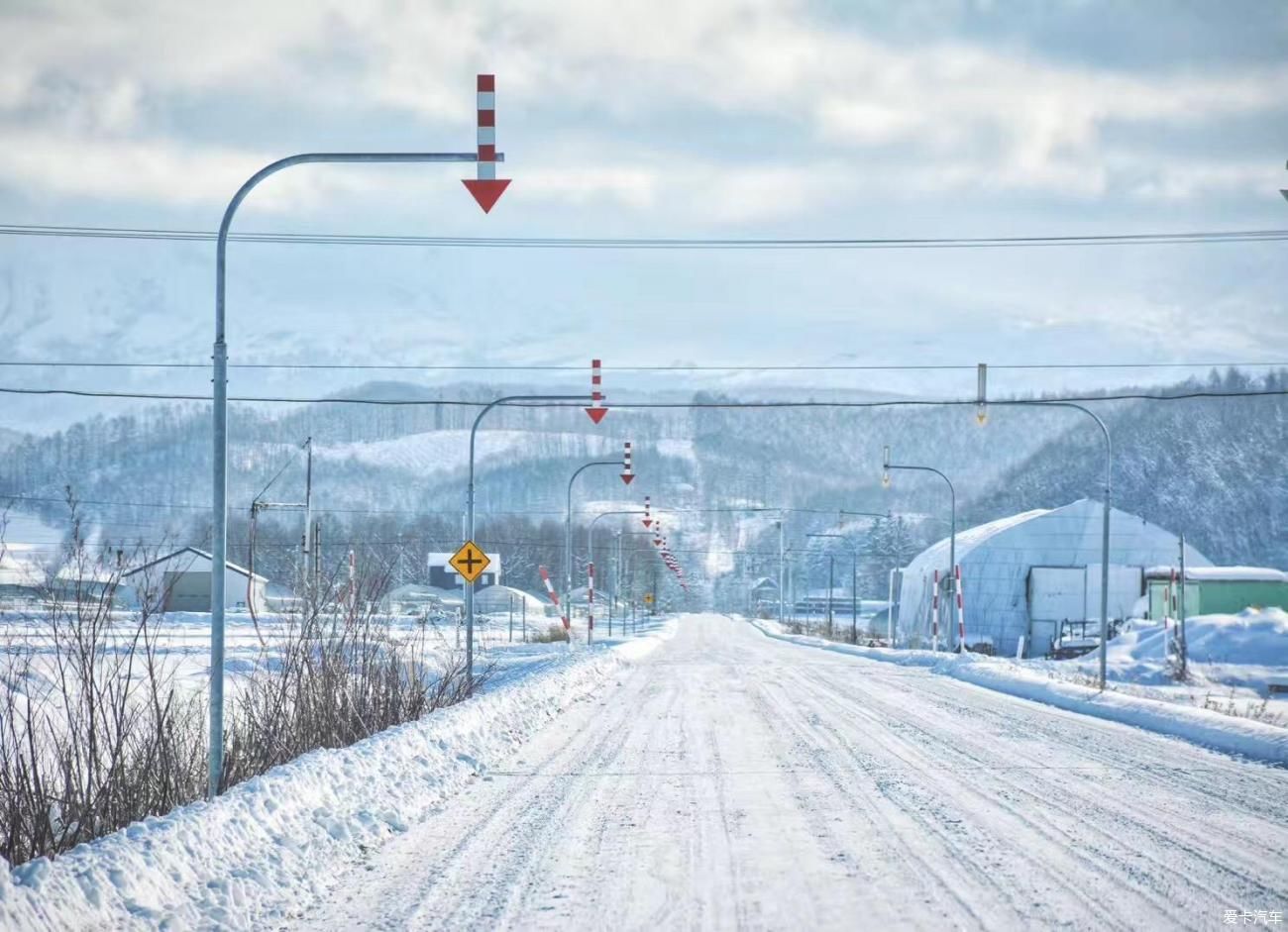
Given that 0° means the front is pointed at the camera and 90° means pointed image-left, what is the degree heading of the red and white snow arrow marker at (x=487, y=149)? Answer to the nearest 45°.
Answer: approximately 0°

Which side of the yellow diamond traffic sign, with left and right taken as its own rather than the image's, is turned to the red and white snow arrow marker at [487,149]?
front

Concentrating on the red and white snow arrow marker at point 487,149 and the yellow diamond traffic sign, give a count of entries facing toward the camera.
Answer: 2

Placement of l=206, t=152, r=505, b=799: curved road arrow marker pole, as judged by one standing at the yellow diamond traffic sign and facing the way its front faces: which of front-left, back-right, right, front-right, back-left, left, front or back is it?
front

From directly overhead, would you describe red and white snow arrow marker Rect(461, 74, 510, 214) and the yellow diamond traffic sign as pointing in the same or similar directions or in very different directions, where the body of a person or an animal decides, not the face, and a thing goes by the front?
same or similar directions

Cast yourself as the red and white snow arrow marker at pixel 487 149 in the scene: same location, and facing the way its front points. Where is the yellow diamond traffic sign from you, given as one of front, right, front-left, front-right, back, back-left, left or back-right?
back

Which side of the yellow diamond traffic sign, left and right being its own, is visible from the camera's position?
front
